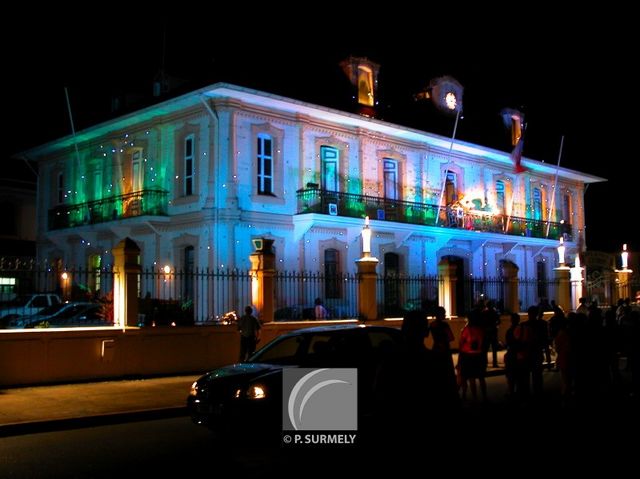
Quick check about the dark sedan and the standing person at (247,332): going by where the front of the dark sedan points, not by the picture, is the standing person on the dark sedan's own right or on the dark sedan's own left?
on the dark sedan's own right

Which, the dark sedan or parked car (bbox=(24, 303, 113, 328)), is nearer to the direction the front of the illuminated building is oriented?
the dark sedan

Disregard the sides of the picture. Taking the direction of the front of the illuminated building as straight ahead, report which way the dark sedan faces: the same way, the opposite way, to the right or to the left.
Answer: to the right

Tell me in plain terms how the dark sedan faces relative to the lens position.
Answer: facing the viewer and to the left of the viewer

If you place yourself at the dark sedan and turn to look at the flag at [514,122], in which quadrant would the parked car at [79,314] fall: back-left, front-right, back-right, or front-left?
front-left

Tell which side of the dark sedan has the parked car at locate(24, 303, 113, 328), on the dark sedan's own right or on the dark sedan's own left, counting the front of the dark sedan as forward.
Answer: on the dark sedan's own right

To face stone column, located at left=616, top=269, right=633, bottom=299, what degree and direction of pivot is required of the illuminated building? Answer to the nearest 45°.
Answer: approximately 45° to its left

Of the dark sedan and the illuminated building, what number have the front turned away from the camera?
0

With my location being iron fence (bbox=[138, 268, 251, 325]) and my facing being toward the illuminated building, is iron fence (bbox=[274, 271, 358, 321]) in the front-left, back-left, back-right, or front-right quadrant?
front-right
